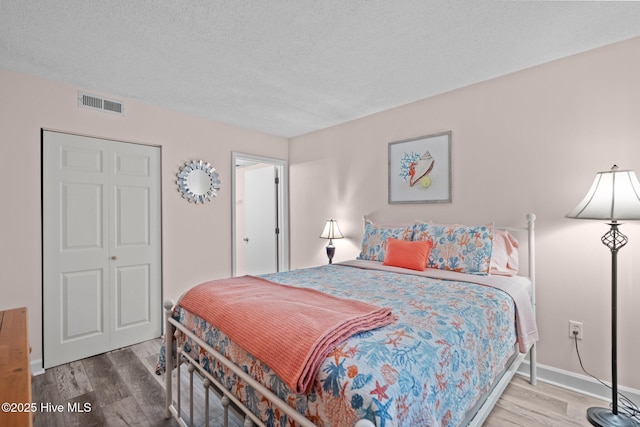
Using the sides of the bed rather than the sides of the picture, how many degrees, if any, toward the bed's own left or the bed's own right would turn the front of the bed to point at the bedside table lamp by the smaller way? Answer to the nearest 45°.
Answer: approximately 135° to the bed's own right

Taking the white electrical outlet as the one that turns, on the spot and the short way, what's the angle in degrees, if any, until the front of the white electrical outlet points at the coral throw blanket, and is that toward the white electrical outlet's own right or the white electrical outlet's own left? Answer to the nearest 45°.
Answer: approximately 45° to the white electrical outlet's own right

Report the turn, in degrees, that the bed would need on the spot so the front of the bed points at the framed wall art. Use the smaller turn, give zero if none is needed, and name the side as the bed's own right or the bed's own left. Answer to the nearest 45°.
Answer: approximately 135° to the bed's own right

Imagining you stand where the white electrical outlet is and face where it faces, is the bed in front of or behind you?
in front

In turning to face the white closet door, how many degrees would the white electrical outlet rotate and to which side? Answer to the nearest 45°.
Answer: approximately 45° to its right

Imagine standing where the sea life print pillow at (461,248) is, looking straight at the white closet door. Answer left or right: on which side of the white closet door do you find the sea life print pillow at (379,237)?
right

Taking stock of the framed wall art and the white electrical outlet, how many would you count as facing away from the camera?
0

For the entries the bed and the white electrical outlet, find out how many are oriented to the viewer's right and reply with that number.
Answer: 0

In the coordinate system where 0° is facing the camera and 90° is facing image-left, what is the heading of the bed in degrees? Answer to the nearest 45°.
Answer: approximately 45°

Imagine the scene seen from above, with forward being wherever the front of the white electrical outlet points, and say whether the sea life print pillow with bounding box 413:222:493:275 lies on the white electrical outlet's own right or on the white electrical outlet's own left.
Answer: on the white electrical outlet's own right

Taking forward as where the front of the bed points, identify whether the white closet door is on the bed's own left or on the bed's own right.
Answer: on the bed's own right
